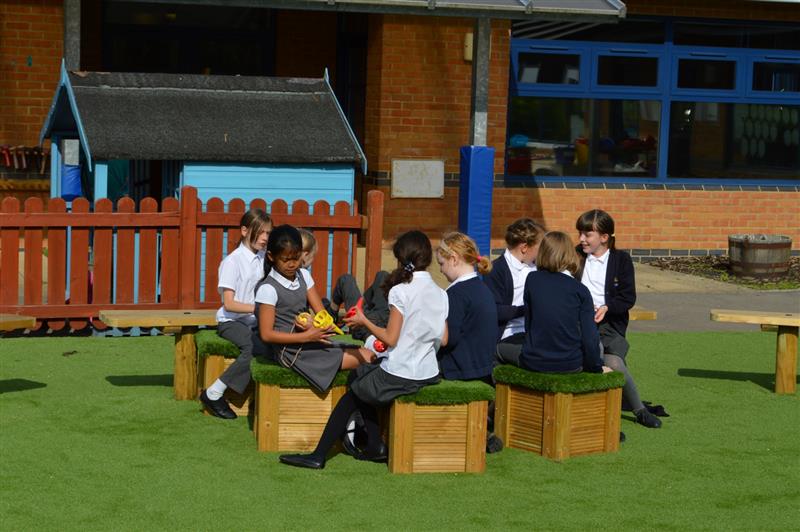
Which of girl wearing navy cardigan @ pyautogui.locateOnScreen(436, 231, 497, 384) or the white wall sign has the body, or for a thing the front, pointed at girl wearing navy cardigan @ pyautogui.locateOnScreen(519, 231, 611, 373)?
the white wall sign

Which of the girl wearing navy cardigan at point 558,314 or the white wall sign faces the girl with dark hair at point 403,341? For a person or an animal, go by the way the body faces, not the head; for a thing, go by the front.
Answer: the white wall sign

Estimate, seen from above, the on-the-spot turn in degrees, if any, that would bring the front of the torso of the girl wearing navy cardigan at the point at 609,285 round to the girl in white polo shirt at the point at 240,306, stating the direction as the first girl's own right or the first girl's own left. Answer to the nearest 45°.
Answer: approximately 45° to the first girl's own right

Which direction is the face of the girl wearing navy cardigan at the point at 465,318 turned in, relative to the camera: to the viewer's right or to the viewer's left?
to the viewer's left

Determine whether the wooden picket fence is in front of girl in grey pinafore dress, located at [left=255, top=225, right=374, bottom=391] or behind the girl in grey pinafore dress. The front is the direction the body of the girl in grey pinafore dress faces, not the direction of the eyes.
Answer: behind

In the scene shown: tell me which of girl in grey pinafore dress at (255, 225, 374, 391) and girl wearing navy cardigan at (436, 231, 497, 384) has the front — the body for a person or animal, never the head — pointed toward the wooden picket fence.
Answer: the girl wearing navy cardigan

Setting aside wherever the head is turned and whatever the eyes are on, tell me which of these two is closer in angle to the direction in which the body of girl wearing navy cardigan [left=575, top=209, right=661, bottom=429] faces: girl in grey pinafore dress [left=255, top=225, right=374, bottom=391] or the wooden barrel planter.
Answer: the girl in grey pinafore dress

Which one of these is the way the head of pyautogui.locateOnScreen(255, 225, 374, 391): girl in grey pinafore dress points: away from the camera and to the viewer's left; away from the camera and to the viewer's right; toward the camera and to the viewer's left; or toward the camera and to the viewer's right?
toward the camera and to the viewer's right

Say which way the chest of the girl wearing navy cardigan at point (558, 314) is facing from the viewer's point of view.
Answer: away from the camera
